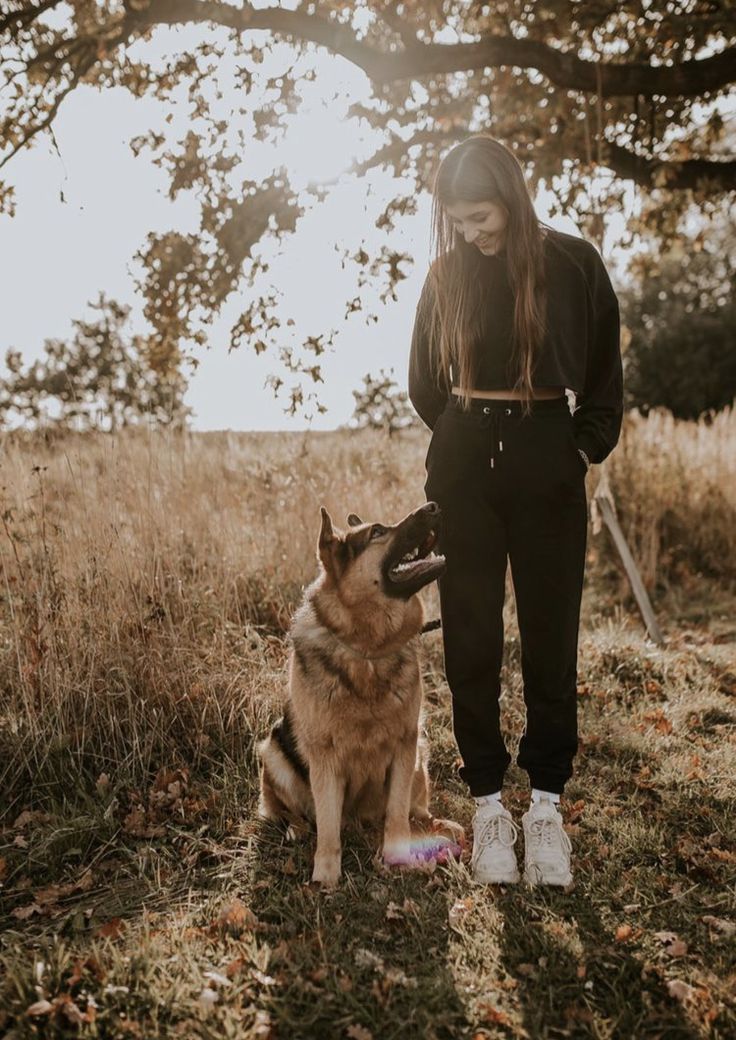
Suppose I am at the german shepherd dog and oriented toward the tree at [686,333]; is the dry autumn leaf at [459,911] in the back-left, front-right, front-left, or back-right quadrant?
back-right

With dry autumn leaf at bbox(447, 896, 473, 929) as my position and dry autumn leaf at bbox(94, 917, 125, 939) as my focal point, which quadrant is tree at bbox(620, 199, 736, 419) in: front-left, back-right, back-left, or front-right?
back-right

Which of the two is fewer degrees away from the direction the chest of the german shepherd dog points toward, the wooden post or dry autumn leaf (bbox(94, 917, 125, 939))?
the dry autumn leaf

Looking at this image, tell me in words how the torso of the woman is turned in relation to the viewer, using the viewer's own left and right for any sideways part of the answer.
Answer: facing the viewer

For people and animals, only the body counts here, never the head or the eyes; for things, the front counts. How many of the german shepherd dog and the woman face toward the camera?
2

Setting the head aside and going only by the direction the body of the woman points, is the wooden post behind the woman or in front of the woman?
behind

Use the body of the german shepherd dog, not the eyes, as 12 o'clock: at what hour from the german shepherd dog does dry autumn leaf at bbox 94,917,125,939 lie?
The dry autumn leaf is roughly at 2 o'clock from the german shepherd dog.

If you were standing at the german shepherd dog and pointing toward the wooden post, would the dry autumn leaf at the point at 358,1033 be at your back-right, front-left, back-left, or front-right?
back-right

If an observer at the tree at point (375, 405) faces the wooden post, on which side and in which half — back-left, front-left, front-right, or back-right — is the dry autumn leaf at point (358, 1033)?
front-right

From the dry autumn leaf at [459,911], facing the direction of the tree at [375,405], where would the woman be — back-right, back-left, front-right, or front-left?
front-right

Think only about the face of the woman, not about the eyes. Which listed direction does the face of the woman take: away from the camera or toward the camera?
toward the camera

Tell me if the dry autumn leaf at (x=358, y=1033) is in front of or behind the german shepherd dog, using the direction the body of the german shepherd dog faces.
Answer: in front

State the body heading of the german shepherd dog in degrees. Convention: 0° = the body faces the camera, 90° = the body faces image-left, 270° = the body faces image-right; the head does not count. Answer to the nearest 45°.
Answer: approximately 0°

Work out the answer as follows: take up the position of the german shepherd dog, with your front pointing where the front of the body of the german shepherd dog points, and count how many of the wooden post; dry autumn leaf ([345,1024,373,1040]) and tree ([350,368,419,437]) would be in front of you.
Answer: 1

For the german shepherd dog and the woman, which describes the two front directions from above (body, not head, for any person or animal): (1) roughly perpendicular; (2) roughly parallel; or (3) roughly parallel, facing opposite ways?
roughly parallel

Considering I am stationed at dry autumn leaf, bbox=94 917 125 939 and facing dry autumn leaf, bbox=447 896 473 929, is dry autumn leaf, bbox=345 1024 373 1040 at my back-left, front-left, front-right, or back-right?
front-right
